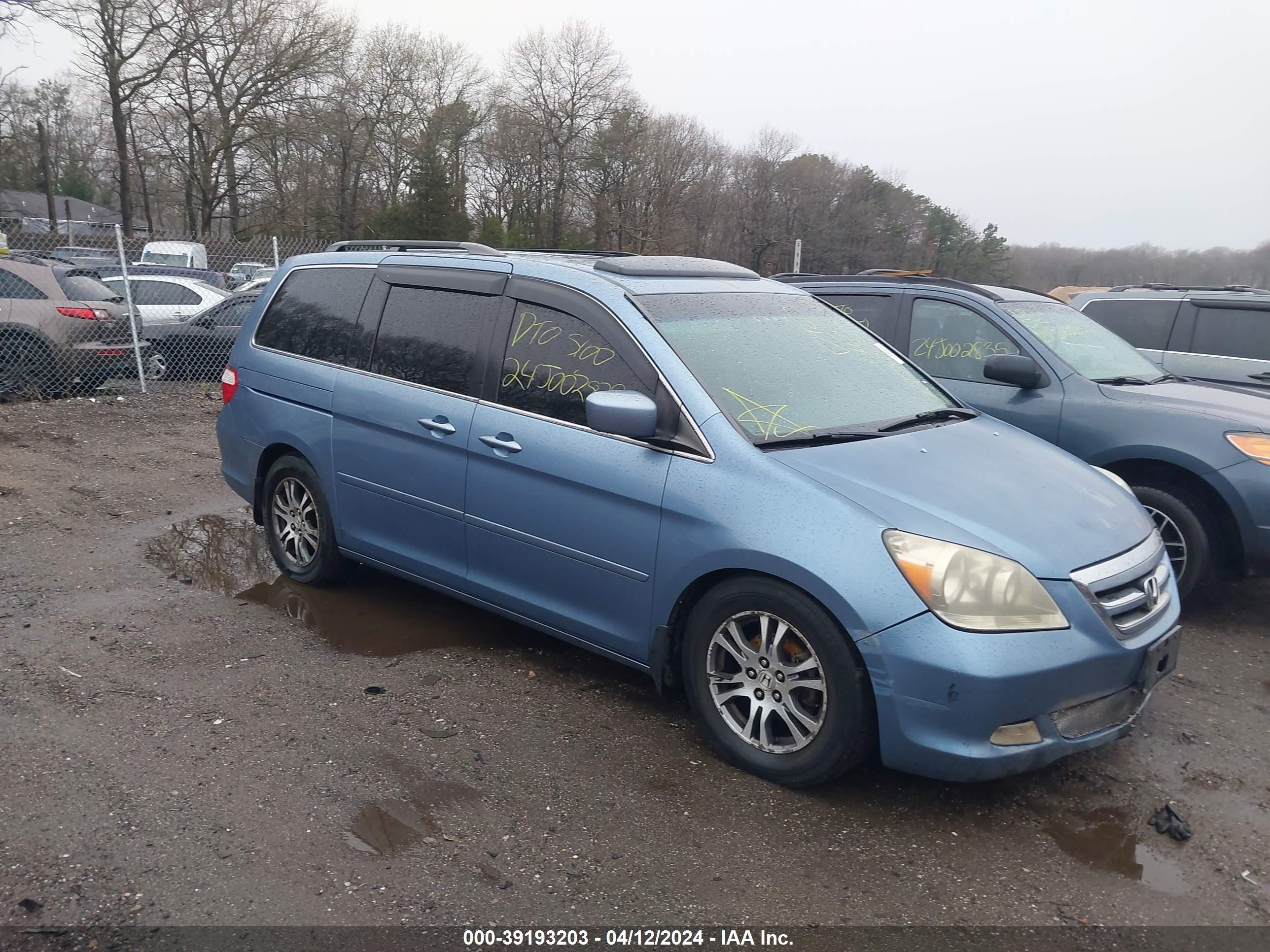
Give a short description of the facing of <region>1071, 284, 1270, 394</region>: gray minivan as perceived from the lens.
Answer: facing to the right of the viewer

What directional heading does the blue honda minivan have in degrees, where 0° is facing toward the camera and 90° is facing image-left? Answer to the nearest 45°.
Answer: approximately 315°

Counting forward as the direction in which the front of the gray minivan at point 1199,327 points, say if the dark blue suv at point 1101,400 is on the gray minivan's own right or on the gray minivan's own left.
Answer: on the gray minivan's own right

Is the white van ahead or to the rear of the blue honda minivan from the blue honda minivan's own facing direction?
to the rear

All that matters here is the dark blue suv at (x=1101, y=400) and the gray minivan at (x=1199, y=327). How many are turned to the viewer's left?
0

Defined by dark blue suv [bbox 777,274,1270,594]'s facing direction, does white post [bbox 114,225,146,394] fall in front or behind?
behind

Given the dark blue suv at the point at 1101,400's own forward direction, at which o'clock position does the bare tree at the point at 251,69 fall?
The bare tree is roughly at 6 o'clock from the dark blue suv.

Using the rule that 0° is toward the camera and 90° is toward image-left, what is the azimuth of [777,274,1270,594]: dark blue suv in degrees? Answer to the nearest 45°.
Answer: approximately 315°

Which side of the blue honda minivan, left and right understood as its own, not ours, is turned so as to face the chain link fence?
back

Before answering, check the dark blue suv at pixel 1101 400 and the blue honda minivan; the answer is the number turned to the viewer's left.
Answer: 0

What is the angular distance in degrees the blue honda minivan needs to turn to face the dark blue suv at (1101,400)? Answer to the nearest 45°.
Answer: approximately 90° to its left

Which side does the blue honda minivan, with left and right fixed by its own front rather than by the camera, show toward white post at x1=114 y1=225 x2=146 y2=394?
back

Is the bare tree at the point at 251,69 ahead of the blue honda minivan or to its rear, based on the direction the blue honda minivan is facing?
to the rear
